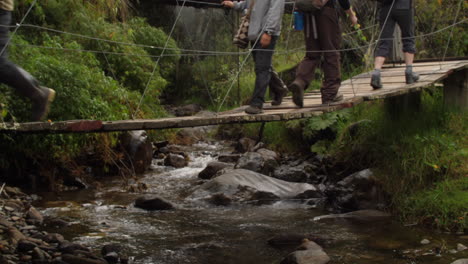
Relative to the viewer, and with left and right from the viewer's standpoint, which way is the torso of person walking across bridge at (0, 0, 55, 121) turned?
facing to the left of the viewer

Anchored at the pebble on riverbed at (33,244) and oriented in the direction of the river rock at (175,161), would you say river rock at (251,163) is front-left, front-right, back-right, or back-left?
front-right

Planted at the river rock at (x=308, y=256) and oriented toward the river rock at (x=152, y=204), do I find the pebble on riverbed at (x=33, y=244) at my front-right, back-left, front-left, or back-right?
front-left

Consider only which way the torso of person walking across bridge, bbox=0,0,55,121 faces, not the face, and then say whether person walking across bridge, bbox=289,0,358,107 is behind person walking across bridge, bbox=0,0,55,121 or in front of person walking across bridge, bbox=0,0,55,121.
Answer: behind
